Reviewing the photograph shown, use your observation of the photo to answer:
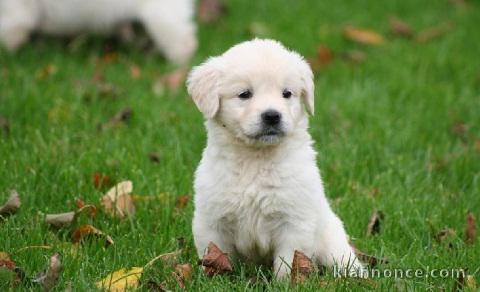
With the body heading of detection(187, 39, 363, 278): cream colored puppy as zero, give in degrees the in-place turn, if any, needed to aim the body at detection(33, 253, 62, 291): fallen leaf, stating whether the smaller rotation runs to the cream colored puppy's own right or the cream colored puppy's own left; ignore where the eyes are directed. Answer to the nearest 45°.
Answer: approximately 45° to the cream colored puppy's own right

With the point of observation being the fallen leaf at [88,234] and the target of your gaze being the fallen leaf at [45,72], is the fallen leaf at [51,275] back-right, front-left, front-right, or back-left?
back-left

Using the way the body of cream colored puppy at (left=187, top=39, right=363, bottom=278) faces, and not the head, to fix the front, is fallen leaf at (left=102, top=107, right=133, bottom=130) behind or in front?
behind

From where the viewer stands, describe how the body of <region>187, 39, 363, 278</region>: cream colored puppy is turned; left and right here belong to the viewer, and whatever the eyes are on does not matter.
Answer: facing the viewer

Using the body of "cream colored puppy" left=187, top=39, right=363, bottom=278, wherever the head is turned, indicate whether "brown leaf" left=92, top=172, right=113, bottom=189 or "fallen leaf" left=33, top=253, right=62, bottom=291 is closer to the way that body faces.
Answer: the fallen leaf

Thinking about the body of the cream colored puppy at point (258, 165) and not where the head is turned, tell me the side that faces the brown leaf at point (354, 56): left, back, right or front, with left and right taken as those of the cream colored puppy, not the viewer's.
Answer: back
